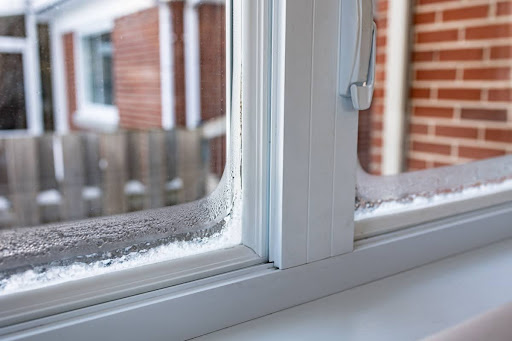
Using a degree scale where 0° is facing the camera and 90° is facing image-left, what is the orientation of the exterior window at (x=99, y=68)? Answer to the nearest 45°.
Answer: approximately 45°

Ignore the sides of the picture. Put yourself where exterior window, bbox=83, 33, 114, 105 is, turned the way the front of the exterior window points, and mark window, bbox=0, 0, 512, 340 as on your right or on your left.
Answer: on your left

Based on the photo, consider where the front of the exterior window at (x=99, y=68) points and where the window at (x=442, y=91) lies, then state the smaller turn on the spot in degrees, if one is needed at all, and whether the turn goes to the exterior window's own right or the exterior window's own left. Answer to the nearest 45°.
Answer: approximately 45° to the exterior window's own left
